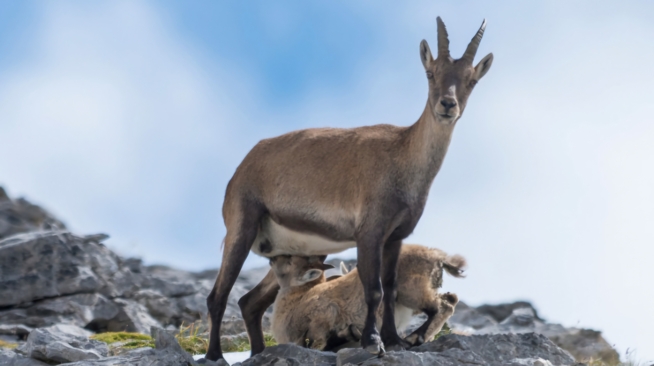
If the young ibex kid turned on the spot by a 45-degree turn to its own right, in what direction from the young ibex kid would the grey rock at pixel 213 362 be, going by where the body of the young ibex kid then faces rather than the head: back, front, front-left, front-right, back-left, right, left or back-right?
left

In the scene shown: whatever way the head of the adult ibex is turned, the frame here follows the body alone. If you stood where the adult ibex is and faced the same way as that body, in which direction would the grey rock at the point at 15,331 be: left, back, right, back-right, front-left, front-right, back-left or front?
back-left

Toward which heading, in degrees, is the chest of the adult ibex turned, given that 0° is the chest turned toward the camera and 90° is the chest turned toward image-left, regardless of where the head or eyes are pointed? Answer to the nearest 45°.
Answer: approximately 270°

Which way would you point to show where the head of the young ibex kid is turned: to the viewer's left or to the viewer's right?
to the viewer's left

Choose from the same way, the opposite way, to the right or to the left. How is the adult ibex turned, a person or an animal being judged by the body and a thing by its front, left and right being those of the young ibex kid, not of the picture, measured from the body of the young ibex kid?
the opposite way

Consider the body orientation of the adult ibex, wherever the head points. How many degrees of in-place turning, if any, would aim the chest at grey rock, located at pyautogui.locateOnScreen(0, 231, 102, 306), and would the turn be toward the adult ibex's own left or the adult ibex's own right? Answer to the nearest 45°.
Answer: approximately 135° to the adult ibex's own left

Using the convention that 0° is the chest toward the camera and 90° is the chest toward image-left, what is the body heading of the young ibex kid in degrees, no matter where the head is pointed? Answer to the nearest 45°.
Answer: approximately 90°

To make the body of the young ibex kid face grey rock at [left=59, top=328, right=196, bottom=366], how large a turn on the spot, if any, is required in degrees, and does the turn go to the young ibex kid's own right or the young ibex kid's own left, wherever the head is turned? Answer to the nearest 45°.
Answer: approximately 45° to the young ibex kid's own left

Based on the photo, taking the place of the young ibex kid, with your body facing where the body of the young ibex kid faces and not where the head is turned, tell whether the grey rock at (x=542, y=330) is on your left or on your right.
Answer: on your right

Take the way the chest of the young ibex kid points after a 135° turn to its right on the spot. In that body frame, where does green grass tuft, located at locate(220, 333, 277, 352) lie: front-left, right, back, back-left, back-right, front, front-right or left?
left

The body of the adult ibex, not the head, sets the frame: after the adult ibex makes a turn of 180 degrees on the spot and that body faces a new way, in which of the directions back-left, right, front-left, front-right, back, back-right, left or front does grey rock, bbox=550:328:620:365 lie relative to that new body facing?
back-right
